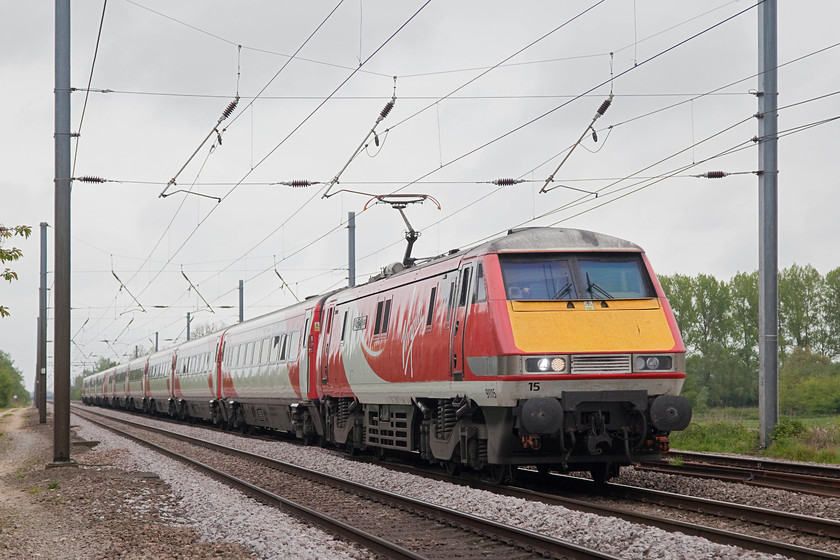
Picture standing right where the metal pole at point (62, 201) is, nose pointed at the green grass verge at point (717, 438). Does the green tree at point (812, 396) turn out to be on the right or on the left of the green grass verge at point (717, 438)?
left

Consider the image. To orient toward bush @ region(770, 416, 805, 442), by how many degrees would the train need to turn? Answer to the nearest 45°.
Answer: approximately 90° to its left

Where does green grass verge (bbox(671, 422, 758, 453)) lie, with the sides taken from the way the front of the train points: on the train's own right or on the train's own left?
on the train's own left

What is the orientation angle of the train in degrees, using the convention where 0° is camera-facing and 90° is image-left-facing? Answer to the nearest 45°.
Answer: approximately 315°

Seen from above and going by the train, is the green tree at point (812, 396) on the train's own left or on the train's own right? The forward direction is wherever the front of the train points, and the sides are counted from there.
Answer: on the train's own left

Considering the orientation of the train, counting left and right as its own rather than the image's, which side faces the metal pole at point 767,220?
left

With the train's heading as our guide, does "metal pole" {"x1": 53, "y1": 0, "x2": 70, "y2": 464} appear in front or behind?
in front
